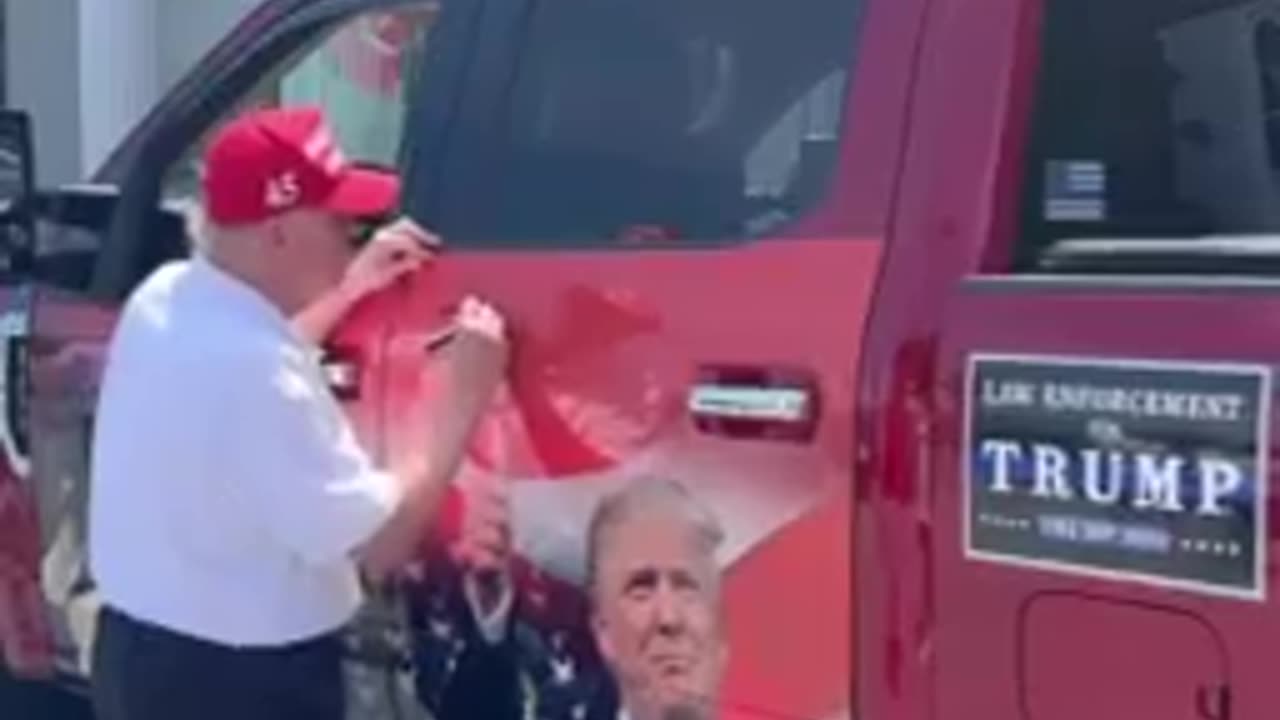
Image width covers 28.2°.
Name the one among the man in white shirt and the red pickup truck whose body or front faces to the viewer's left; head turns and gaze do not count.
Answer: the red pickup truck

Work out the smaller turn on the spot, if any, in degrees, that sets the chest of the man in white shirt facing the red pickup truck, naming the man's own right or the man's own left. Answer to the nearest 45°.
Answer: approximately 45° to the man's own right

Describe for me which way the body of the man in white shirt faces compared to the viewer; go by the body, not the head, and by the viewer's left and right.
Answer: facing away from the viewer and to the right of the viewer

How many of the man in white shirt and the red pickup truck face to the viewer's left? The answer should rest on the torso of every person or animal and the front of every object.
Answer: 1

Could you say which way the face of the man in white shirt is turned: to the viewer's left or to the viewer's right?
to the viewer's right

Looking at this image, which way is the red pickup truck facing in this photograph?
to the viewer's left
